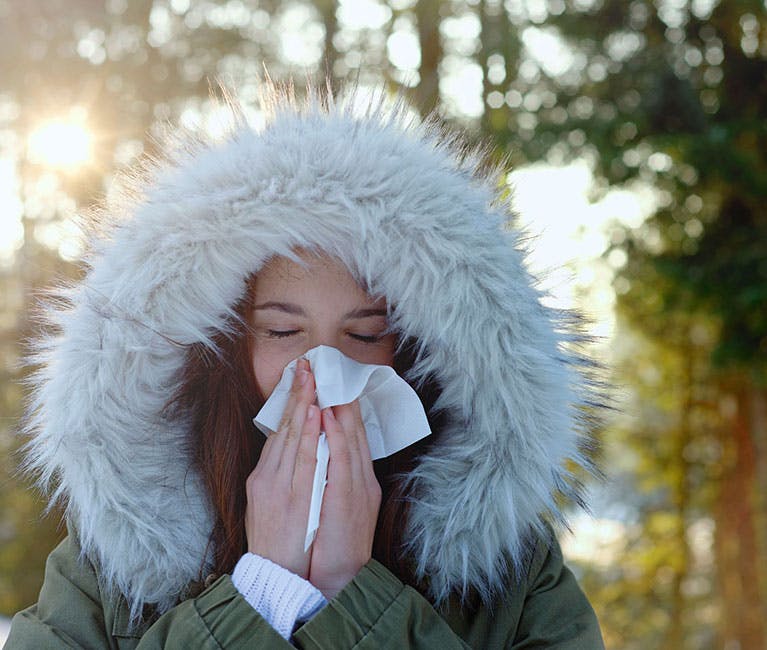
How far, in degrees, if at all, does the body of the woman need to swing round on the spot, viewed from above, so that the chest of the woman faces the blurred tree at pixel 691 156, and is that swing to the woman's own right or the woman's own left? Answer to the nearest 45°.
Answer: approximately 135° to the woman's own left

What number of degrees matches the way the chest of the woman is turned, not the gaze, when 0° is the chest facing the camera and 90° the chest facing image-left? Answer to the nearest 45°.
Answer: approximately 0°
